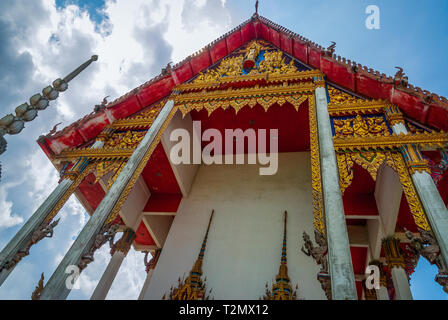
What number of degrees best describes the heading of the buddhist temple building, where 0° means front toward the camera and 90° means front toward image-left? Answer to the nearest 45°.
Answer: approximately 0°
